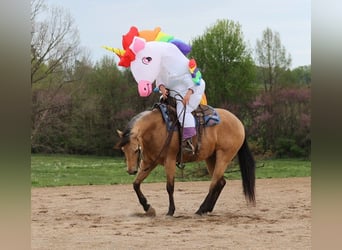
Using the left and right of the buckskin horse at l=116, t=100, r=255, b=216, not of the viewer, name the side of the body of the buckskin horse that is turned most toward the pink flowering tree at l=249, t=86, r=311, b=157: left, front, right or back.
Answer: right

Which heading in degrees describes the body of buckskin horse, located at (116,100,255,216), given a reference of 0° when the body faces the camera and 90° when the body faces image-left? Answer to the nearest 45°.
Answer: approximately 90°

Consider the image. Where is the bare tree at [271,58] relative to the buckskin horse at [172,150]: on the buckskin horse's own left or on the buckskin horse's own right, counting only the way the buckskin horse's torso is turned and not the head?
on the buckskin horse's own right

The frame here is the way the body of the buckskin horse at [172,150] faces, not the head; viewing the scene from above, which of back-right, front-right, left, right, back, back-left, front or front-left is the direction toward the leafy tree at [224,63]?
right

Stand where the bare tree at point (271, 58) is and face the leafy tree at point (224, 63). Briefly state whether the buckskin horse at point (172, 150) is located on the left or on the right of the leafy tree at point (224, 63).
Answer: left

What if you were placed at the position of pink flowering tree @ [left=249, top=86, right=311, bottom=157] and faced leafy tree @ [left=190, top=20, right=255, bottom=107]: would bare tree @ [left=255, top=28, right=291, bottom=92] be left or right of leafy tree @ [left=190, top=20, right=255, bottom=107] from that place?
right
